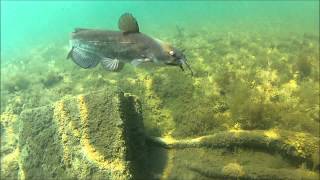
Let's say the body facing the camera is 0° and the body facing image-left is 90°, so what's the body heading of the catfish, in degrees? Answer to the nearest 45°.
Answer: approximately 270°
